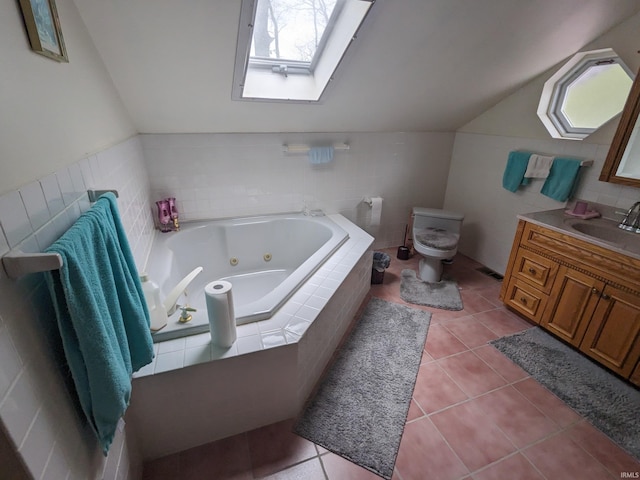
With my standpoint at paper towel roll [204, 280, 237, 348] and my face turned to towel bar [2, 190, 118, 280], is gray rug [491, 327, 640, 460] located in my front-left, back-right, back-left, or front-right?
back-left

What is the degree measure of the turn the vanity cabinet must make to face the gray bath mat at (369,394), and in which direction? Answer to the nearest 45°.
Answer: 0° — it already faces it

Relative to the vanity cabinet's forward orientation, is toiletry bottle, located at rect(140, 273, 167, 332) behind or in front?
in front

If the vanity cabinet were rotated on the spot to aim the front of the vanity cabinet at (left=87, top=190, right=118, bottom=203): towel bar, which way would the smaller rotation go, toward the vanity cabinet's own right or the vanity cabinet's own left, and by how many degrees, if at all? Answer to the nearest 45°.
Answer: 0° — it already faces it

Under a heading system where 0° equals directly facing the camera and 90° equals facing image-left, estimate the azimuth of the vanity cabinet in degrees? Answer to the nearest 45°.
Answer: approximately 45°

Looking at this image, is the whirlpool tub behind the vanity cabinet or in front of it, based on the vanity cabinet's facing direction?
in front

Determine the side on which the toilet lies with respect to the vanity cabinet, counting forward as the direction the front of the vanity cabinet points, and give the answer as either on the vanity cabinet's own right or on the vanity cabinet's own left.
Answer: on the vanity cabinet's own right

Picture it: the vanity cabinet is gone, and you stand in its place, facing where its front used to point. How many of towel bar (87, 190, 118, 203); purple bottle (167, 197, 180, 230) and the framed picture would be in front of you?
3

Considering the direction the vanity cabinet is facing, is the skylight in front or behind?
in front

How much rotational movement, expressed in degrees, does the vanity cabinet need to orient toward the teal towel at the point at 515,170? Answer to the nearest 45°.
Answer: approximately 90° to its right

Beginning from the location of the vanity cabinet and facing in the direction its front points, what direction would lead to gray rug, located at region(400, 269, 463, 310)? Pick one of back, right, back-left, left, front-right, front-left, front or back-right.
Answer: front-right
